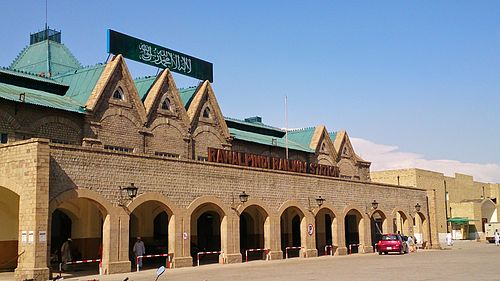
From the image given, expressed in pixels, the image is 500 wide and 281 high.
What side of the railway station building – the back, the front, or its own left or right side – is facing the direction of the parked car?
left

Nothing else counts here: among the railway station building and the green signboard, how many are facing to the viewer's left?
0

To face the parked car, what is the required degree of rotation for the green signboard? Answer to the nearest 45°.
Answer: approximately 45° to its left

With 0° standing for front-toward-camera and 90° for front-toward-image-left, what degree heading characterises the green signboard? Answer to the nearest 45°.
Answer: approximately 315°
